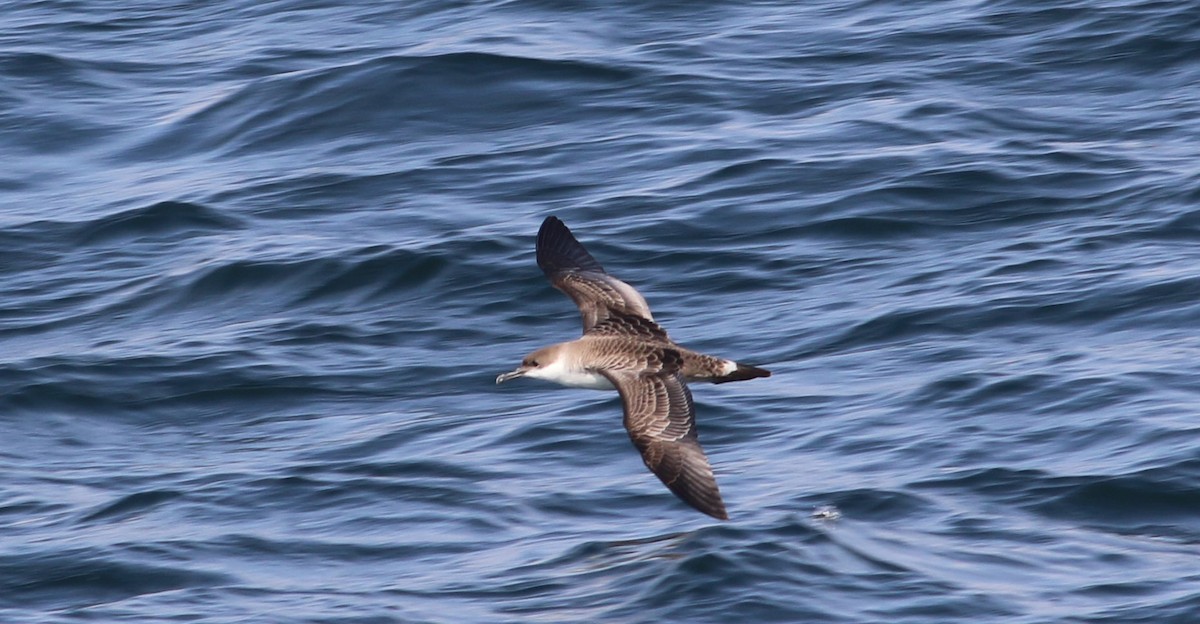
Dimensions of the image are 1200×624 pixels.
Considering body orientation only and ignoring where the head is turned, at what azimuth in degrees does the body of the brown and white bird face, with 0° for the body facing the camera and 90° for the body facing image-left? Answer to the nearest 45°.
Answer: approximately 90°
